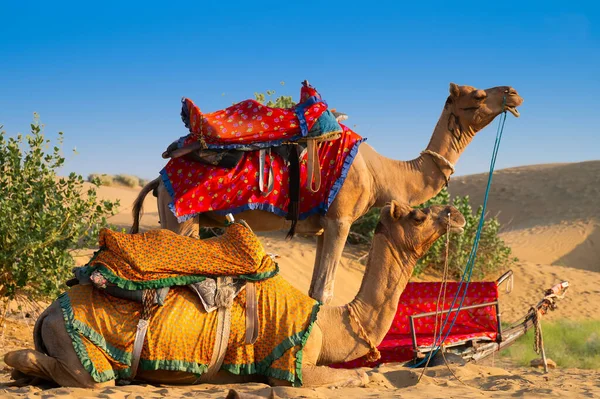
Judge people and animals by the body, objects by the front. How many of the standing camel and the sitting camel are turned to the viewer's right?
2

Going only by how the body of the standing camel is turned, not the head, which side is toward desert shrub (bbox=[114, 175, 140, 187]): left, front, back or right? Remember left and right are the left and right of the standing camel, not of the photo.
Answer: left

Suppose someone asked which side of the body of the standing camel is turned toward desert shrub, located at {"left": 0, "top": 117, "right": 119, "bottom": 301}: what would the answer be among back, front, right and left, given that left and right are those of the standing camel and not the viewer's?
back

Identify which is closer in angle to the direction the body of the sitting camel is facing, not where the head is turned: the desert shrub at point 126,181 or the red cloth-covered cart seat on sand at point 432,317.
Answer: the red cloth-covered cart seat on sand

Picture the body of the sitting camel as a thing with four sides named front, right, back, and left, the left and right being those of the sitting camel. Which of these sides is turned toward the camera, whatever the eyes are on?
right

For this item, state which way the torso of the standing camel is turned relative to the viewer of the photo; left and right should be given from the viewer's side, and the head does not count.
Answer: facing to the right of the viewer

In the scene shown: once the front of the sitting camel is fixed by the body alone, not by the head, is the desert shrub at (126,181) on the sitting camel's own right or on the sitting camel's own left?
on the sitting camel's own left

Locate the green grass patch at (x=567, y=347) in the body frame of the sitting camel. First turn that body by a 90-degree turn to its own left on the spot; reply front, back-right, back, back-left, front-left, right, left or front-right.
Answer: front-right

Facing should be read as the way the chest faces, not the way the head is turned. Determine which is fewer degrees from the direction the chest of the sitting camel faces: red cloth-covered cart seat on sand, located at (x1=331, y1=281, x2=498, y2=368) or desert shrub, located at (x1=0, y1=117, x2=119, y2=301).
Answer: the red cloth-covered cart seat on sand

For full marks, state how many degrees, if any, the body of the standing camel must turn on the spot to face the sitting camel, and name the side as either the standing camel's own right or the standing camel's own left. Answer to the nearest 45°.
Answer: approximately 90° to the standing camel's own right

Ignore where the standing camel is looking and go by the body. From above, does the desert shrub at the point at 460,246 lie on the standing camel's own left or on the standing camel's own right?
on the standing camel's own left
